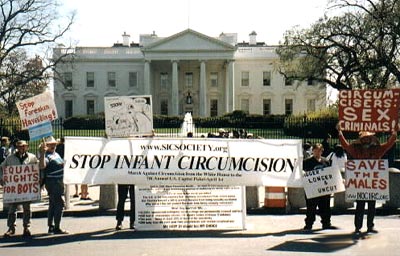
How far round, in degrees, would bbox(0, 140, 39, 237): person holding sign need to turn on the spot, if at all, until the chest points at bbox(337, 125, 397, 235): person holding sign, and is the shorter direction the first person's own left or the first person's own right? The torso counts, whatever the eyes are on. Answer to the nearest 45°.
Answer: approximately 90° to the first person's own left

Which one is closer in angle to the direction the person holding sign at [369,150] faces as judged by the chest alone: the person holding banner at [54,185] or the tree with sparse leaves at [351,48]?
the person holding banner

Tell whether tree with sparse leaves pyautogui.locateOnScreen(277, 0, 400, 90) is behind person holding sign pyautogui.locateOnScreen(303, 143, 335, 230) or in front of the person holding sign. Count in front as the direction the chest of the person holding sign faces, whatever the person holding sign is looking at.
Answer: behind

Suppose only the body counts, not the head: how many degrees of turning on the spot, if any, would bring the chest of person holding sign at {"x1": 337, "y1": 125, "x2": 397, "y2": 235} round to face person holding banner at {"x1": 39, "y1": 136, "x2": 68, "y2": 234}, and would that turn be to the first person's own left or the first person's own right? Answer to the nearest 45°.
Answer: approximately 90° to the first person's own right

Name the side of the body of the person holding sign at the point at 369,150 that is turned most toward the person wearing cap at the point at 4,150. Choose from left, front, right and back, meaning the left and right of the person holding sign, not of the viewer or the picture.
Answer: right

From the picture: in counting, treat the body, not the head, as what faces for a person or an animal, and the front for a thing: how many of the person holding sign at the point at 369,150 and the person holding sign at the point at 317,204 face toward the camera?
2

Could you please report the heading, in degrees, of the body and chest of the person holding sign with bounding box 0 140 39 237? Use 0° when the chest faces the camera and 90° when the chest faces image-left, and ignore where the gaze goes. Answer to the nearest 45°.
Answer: approximately 0°

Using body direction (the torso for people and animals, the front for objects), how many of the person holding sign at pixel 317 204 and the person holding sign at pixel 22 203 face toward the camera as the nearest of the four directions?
2

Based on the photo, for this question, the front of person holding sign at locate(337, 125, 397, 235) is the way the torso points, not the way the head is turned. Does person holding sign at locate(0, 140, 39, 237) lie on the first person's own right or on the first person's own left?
on the first person's own right
